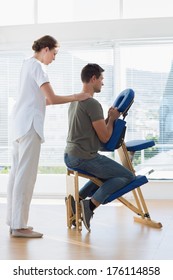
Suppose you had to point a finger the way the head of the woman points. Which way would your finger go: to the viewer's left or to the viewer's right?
to the viewer's right

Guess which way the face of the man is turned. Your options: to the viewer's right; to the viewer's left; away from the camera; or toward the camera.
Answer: to the viewer's right

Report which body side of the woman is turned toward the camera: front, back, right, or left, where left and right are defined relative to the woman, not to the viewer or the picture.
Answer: right
